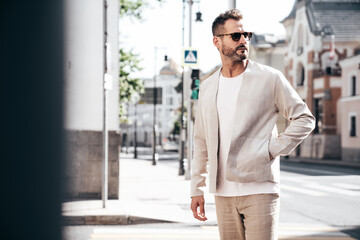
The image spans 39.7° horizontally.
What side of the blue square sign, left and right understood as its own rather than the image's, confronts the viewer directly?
front

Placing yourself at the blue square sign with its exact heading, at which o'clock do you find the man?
The man is roughly at 12 o'clock from the blue square sign.

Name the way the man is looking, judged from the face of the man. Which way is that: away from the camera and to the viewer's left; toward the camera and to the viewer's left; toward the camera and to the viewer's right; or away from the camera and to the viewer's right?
toward the camera and to the viewer's right

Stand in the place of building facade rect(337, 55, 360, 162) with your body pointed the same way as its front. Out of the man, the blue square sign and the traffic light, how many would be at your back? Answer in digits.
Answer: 0

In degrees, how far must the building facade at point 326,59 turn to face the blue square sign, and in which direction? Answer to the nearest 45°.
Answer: approximately 45° to its left

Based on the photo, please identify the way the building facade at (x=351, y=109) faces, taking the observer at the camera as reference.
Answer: facing the viewer and to the left of the viewer

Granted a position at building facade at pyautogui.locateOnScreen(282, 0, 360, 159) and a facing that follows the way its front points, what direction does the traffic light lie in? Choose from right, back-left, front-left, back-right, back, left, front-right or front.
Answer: front-left

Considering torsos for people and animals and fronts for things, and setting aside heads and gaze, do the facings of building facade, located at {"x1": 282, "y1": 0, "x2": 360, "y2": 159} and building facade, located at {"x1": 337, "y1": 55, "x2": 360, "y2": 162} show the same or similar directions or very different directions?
same or similar directions

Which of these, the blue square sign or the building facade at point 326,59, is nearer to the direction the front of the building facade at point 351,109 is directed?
the blue square sign

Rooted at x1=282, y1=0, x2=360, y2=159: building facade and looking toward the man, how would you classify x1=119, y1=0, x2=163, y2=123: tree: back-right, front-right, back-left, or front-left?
front-right

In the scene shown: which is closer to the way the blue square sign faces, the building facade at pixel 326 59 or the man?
the man

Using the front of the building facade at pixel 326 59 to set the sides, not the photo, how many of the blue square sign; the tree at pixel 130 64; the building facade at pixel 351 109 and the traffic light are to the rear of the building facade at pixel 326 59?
0

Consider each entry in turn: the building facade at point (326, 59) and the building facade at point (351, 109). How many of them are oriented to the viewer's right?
0

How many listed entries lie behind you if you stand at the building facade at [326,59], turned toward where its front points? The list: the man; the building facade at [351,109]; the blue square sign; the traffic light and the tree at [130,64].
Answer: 0
